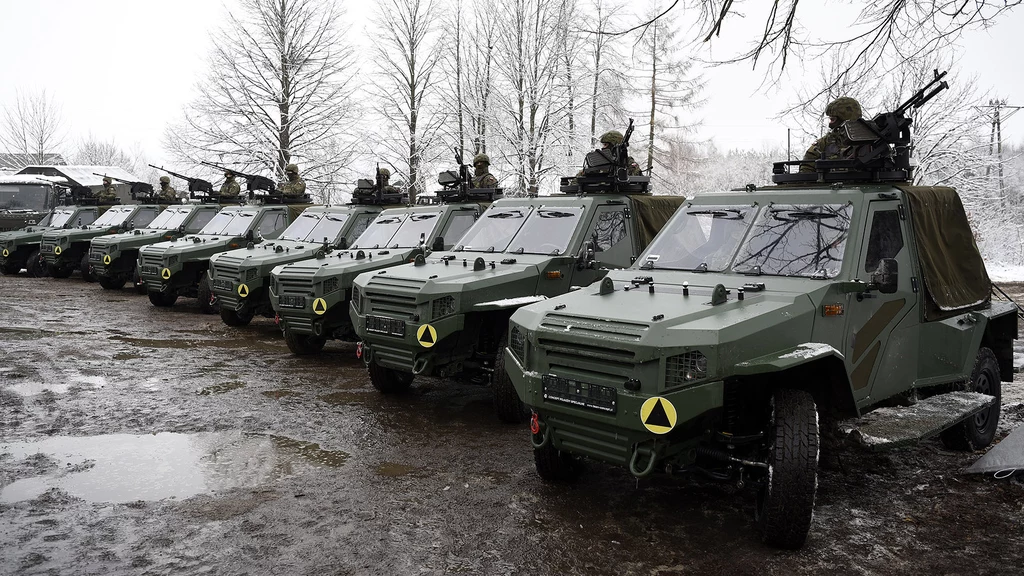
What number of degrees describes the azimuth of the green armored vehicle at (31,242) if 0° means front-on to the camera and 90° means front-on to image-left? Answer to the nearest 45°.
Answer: approximately 45°

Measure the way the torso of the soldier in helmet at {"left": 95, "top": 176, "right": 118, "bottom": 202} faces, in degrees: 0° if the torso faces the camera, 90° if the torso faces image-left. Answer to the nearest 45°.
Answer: approximately 90°

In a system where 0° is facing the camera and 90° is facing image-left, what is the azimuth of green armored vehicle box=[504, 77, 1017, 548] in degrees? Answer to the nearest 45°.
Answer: approximately 45°

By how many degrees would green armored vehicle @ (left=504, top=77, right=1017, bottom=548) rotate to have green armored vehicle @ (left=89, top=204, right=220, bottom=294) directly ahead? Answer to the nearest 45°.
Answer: approximately 90° to its right

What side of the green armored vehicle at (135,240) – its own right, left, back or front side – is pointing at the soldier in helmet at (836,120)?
left

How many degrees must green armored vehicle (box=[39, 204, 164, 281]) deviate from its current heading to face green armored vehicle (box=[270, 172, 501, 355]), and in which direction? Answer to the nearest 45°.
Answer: approximately 45° to its left

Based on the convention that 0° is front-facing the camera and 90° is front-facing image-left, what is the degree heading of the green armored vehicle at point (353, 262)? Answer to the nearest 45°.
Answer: approximately 45°

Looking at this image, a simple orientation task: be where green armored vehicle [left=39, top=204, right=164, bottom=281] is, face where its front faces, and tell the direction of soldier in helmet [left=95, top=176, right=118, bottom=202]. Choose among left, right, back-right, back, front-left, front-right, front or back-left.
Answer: back-right
